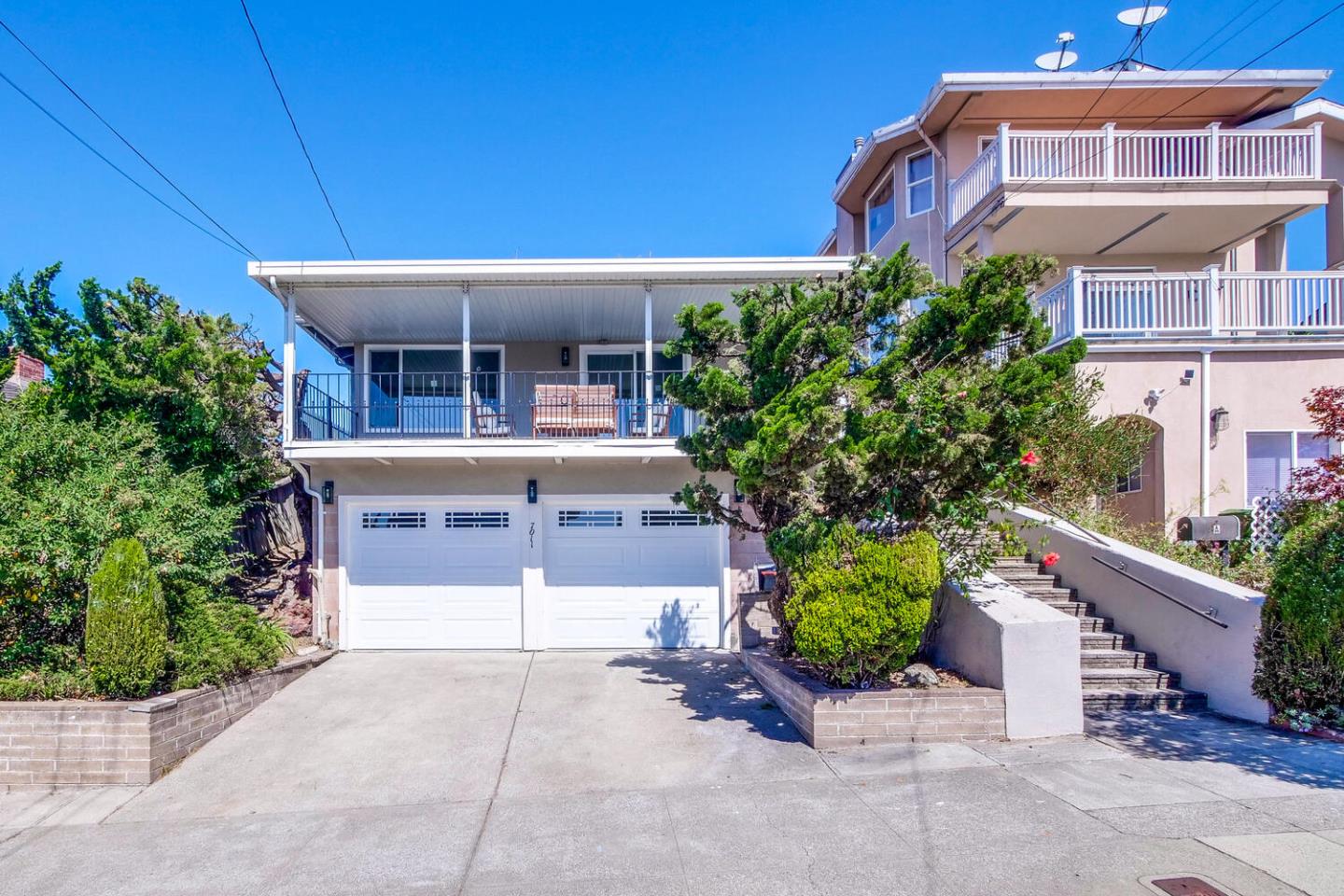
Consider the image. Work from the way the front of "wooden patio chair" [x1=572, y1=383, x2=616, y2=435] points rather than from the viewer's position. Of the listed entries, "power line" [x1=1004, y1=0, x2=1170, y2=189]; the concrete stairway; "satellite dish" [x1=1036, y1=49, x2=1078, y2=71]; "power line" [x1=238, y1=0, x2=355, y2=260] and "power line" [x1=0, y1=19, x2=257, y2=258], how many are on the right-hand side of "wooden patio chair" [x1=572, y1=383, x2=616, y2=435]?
2

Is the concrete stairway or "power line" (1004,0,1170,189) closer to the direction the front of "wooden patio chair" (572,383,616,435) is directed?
the concrete stairway

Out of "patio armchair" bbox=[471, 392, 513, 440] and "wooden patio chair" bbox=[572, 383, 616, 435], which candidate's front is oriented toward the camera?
the wooden patio chair

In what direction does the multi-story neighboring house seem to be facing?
toward the camera

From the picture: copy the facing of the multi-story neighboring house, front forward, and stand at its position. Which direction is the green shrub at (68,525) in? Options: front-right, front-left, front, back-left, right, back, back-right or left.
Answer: front-right

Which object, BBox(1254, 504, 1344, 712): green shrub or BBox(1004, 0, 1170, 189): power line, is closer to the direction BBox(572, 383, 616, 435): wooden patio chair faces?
the green shrub

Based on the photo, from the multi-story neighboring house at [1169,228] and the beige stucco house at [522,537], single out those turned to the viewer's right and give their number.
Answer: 0

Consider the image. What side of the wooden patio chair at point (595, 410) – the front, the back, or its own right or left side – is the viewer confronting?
front

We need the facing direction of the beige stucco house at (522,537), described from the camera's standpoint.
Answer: facing the viewer

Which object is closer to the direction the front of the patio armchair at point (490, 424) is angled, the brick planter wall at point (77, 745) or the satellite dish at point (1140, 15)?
the satellite dish

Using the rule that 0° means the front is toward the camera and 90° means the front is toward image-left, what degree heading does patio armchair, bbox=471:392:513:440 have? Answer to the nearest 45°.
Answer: approximately 270°
